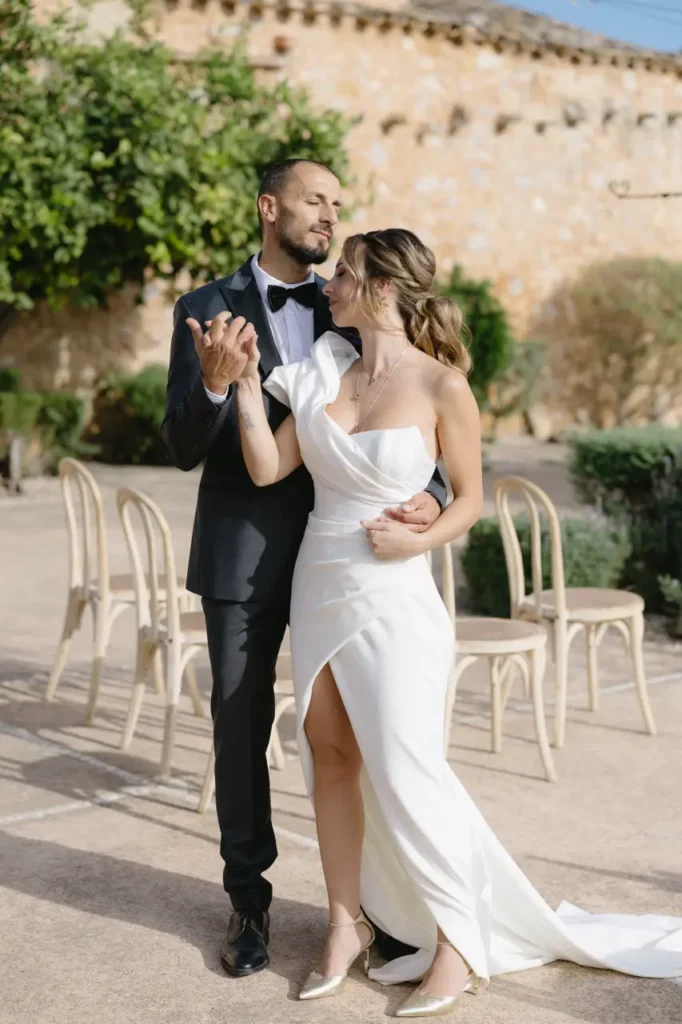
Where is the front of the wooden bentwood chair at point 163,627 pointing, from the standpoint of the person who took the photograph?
facing away from the viewer and to the right of the viewer

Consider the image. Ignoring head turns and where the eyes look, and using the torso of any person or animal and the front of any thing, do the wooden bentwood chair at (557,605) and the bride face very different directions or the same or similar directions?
very different directions

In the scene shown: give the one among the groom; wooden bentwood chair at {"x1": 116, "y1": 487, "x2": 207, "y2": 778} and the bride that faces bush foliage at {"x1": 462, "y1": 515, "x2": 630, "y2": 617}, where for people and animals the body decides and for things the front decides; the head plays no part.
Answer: the wooden bentwood chair

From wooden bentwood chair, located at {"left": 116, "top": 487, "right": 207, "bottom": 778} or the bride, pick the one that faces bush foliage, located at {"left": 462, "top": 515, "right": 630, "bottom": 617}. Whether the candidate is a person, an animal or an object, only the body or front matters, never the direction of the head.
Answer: the wooden bentwood chair

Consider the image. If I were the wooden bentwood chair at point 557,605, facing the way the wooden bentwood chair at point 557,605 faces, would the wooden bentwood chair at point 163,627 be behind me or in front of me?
behind

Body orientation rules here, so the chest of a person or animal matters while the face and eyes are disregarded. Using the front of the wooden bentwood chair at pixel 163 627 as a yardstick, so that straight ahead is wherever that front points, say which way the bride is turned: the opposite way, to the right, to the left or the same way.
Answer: the opposite way

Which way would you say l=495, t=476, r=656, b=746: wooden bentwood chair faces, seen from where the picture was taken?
facing away from the viewer and to the right of the viewer

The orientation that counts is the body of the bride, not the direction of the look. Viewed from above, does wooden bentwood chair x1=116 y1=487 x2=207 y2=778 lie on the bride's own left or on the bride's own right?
on the bride's own right

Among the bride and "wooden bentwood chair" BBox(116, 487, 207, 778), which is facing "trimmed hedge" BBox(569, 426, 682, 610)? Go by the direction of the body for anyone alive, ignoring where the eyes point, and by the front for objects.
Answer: the wooden bentwood chair
